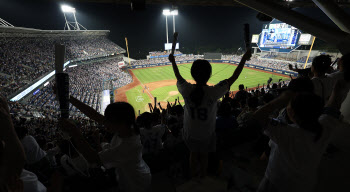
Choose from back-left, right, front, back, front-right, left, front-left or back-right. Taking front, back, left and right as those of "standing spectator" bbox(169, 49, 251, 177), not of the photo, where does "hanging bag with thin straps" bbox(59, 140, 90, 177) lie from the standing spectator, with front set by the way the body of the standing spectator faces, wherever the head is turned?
left

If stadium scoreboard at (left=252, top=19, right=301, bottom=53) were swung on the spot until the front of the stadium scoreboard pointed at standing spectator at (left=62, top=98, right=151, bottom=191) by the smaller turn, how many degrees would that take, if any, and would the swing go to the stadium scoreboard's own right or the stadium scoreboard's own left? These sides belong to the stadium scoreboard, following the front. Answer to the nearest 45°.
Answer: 0° — it already faces them

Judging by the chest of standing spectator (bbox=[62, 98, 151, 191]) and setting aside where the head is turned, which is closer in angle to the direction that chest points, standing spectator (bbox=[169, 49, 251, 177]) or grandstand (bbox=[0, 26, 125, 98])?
the grandstand

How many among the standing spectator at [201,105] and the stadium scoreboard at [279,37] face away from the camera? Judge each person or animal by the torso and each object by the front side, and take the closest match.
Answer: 1

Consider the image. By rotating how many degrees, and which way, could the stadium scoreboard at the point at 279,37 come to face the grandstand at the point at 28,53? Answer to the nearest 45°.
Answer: approximately 45° to its right

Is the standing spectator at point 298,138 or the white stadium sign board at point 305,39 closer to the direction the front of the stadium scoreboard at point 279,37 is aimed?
the standing spectator

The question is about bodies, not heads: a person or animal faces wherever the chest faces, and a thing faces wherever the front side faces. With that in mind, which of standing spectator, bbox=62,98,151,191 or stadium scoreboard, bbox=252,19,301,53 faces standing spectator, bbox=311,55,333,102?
the stadium scoreboard

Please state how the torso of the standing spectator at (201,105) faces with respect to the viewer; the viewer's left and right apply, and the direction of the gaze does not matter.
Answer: facing away from the viewer

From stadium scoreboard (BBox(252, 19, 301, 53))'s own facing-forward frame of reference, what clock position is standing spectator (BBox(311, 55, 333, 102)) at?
The standing spectator is roughly at 12 o'clock from the stadium scoreboard.

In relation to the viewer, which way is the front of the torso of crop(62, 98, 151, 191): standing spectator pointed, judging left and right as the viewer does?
facing away from the viewer and to the left of the viewer

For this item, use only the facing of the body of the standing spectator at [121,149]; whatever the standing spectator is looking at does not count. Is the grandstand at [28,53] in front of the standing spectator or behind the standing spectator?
in front

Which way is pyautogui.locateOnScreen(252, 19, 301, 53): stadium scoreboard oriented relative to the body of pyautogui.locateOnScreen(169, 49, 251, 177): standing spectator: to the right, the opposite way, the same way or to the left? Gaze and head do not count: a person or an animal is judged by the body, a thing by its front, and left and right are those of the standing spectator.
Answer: the opposite way

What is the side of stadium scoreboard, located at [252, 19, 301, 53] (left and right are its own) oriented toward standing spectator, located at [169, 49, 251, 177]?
front
